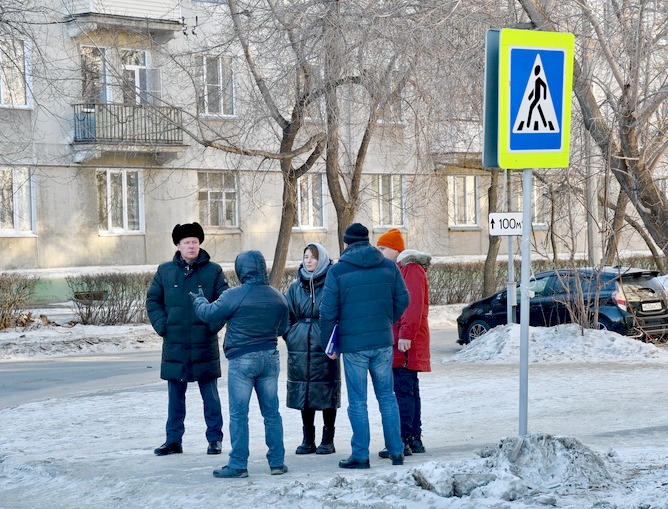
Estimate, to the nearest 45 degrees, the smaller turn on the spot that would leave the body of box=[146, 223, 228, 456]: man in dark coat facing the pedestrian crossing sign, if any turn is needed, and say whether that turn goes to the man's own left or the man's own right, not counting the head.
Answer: approximately 45° to the man's own left

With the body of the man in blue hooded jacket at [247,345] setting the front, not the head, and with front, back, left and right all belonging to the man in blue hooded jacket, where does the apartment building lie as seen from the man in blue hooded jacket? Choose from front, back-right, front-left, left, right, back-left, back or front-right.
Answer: front-right

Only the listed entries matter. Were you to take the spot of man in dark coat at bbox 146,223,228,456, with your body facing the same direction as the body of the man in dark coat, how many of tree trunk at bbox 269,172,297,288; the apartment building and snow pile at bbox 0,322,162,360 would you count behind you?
3

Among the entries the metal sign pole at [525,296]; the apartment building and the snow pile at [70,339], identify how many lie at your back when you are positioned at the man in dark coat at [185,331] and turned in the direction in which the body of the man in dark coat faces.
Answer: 2

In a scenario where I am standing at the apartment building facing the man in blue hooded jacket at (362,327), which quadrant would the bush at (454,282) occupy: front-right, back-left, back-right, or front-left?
front-left

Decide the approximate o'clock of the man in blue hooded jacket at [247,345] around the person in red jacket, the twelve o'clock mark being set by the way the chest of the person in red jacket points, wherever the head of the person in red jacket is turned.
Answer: The man in blue hooded jacket is roughly at 11 o'clock from the person in red jacket.

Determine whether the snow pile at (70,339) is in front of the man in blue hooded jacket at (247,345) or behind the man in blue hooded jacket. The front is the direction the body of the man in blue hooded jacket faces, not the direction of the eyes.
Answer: in front

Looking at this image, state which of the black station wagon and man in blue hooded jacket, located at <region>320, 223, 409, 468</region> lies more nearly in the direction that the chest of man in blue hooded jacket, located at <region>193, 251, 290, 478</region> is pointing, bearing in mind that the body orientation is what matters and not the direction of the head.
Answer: the black station wagon

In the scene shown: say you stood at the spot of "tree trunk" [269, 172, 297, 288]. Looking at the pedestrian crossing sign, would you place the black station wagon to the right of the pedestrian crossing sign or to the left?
left

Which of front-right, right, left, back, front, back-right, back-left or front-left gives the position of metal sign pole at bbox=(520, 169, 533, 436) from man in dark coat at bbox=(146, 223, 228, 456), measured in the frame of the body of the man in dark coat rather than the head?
front-left

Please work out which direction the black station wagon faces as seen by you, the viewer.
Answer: facing away from the viewer and to the left of the viewer

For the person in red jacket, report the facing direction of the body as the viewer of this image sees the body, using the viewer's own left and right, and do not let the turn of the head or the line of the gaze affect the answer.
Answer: facing to the left of the viewer

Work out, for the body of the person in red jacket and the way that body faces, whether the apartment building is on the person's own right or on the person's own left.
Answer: on the person's own right

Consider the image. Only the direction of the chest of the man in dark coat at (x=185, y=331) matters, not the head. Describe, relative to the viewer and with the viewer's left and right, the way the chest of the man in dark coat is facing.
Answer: facing the viewer

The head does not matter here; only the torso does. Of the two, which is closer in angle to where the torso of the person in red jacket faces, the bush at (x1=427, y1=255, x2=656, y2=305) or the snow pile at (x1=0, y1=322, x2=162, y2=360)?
the snow pile

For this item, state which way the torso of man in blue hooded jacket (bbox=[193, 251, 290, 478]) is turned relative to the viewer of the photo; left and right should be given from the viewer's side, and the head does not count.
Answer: facing away from the viewer and to the left of the viewer

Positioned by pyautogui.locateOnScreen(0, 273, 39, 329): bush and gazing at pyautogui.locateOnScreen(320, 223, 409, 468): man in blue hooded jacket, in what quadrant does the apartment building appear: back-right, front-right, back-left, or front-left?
back-left
